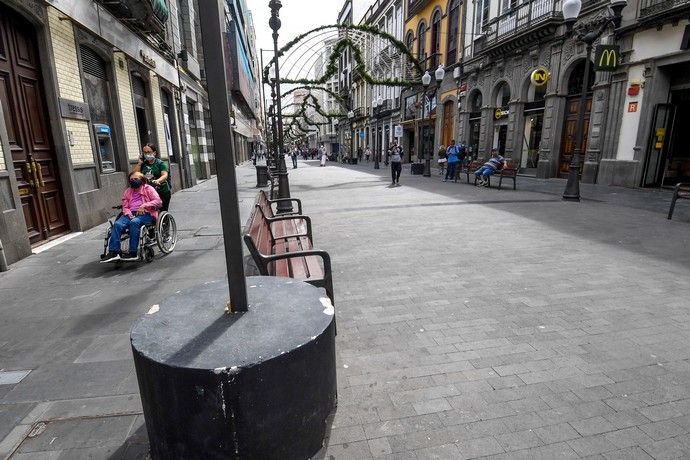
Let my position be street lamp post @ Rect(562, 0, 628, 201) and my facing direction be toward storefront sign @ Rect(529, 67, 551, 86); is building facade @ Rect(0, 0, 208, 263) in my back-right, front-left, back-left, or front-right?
back-left

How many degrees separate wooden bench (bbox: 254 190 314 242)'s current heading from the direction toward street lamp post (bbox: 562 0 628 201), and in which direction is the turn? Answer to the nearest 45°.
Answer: approximately 45° to its left

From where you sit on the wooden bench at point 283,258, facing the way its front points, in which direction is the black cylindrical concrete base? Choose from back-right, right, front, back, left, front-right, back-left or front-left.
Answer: right

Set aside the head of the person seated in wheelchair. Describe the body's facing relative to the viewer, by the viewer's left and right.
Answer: facing the viewer and to the left of the viewer

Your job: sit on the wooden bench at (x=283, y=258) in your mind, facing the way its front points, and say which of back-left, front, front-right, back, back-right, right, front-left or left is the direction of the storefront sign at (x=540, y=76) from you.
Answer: front-left

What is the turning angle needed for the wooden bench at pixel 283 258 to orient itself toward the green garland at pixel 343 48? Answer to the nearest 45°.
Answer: approximately 90° to its left

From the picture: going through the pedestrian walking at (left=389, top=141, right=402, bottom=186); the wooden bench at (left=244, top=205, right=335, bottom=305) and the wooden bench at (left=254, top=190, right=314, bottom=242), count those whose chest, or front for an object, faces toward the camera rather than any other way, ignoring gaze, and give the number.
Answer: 1

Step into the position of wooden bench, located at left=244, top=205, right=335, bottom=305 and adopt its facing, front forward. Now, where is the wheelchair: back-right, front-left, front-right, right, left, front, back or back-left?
back-left

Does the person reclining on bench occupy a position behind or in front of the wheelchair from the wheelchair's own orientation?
behind

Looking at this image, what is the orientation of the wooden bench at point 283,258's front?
to the viewer's right

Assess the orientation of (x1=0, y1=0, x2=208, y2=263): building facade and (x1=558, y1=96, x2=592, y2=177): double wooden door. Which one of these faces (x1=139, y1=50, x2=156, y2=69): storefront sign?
the double wooden door

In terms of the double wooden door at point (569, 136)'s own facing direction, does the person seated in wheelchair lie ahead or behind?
ahead

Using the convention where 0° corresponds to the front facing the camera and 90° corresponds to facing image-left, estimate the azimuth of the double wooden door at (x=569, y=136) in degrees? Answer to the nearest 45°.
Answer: approximately 45°

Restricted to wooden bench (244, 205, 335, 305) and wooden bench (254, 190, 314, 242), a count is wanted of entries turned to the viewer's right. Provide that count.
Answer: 2

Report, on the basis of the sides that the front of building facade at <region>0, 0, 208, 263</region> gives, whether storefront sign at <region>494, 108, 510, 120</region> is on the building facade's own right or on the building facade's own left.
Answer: on the building facade's own left

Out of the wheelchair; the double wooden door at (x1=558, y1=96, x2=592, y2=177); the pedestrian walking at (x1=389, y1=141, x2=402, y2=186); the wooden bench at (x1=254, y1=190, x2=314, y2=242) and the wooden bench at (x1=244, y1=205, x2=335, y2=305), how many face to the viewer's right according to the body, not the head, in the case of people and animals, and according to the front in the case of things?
2

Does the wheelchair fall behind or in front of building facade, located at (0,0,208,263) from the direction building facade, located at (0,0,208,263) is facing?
in front

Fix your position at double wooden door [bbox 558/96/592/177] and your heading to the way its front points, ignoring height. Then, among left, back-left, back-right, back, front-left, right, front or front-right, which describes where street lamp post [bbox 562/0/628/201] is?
front-left

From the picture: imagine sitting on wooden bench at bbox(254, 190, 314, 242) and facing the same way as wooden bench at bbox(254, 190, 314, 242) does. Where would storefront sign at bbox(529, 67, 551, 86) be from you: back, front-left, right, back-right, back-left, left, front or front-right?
front-left
